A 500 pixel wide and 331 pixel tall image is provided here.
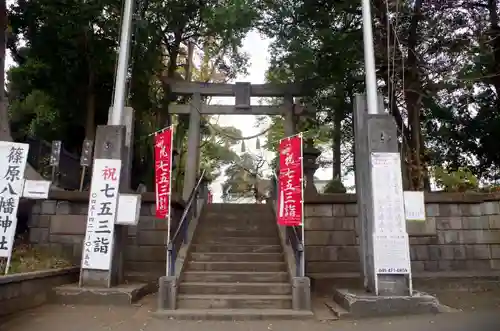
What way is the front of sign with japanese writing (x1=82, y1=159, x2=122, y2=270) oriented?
toward the camera

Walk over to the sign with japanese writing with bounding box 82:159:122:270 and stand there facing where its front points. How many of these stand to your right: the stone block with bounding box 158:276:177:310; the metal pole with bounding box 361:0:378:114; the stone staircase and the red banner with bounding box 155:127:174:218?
0

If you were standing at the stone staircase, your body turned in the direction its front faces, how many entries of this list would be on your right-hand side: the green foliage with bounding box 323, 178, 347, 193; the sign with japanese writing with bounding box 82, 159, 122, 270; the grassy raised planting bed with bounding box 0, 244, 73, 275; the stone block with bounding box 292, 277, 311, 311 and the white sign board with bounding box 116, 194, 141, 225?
3

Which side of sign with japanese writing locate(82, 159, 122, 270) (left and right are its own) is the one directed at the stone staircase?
left

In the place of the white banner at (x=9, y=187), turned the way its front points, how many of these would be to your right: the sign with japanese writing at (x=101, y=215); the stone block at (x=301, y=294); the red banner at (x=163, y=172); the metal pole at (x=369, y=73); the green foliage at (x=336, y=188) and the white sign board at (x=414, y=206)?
0

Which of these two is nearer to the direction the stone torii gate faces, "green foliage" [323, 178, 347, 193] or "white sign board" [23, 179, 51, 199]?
the white sign board

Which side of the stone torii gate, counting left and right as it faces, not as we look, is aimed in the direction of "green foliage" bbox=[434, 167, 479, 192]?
left

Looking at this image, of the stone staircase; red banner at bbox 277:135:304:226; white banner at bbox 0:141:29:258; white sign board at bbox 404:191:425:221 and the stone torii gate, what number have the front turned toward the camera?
5

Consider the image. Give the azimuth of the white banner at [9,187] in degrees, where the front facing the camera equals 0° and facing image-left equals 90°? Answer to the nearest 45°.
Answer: approximately 0°

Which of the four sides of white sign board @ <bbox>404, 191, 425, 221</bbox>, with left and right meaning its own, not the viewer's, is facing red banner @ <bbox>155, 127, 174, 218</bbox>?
right

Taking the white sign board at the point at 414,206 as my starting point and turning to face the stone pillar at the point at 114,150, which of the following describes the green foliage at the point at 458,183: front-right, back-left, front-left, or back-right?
back-right

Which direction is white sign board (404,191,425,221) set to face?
toward the camera

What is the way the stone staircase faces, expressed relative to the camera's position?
facing the viewer

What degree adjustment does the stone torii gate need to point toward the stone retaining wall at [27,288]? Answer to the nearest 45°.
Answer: approximately 45° to its right

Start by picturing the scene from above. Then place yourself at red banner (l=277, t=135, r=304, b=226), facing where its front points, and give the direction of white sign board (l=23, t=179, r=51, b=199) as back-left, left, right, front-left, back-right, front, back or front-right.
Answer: right
